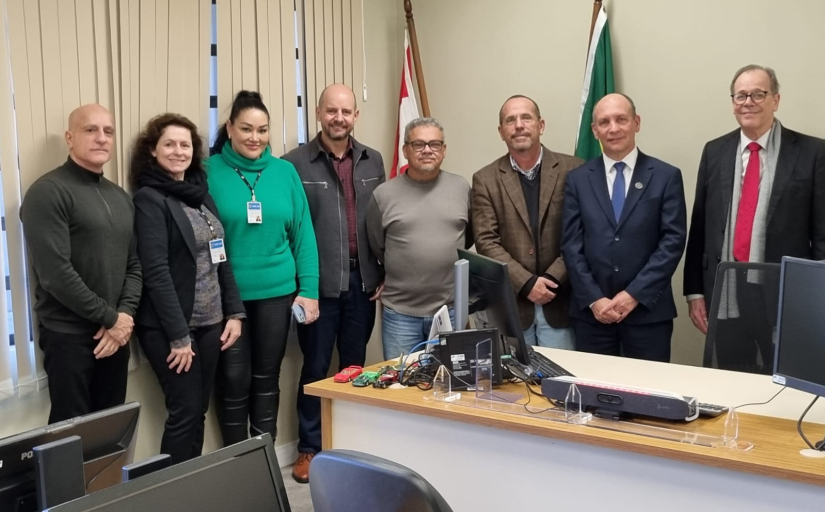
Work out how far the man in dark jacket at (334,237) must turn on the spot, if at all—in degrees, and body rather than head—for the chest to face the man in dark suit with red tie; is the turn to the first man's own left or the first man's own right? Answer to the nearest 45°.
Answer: approximately 45° to the first man's own left

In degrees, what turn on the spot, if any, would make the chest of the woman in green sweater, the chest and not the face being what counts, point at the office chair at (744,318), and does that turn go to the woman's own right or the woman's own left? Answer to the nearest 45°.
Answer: approximately 45° to the woman's own left

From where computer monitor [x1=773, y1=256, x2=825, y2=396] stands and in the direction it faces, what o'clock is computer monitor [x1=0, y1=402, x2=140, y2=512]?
computer monitor [x1=0, y1=402, x2=140, y2=512] is roughly at 12 o'clock from computer monitor [x1=773, y1=256, x2=825, y2=396].

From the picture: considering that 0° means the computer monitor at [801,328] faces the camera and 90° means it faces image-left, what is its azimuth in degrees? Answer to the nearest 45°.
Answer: approximately 45°

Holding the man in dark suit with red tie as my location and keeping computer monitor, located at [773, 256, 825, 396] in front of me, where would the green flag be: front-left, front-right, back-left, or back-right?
back-right
